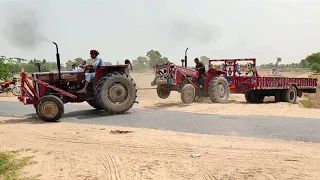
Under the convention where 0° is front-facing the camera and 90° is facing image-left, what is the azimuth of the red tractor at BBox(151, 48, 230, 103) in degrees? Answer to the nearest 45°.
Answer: approximately 45°

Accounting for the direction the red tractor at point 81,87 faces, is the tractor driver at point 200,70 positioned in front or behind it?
behind

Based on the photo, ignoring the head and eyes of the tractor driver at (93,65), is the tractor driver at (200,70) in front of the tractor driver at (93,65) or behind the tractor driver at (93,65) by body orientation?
behind

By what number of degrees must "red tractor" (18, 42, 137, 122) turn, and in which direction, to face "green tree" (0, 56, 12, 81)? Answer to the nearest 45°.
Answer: approximately 45° to its right

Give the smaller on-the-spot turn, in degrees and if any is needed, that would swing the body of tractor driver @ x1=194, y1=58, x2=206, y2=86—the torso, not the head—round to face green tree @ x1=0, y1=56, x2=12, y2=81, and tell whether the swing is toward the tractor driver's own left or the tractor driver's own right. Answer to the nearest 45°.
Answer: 0° — they already face it

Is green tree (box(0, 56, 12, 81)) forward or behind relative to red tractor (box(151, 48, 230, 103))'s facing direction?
forward

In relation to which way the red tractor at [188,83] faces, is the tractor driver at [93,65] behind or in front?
in front

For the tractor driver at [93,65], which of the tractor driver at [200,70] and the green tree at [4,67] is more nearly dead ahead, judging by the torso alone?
the green tree

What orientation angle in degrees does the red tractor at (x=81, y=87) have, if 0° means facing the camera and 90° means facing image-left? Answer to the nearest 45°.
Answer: approximately 90°

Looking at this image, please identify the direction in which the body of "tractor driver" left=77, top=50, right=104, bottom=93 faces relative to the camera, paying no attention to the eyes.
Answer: to the viewer's left

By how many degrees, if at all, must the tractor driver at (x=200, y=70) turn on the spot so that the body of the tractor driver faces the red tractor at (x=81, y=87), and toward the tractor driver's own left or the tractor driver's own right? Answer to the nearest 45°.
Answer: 0° — they already face it

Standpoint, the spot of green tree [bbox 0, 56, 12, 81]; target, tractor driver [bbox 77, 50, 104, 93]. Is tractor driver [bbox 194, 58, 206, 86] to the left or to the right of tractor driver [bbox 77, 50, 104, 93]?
left
